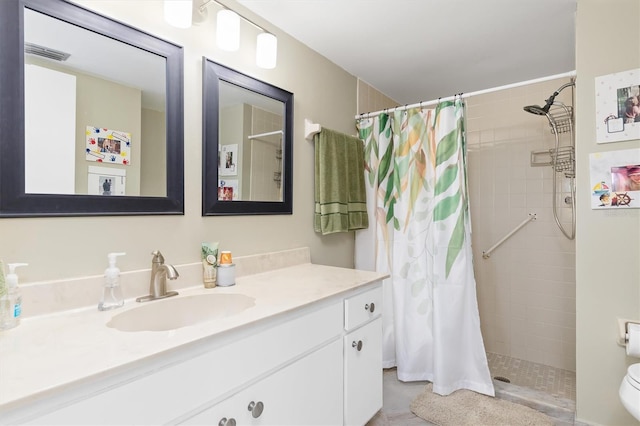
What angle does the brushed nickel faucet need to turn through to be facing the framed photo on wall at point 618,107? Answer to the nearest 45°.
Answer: approximately 45° to its left

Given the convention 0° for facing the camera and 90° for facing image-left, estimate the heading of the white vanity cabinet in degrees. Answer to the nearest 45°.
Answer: approximately 315°

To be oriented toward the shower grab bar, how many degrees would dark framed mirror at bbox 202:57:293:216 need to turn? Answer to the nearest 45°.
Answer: approximately 45° to its left

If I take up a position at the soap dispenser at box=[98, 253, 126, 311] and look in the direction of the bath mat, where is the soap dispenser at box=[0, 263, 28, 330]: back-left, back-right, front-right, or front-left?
back-right

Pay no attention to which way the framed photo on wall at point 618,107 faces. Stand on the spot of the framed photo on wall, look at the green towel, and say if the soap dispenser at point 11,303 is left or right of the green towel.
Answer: left

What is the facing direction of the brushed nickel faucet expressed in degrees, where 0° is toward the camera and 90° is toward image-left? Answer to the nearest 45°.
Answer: approximately 315°
